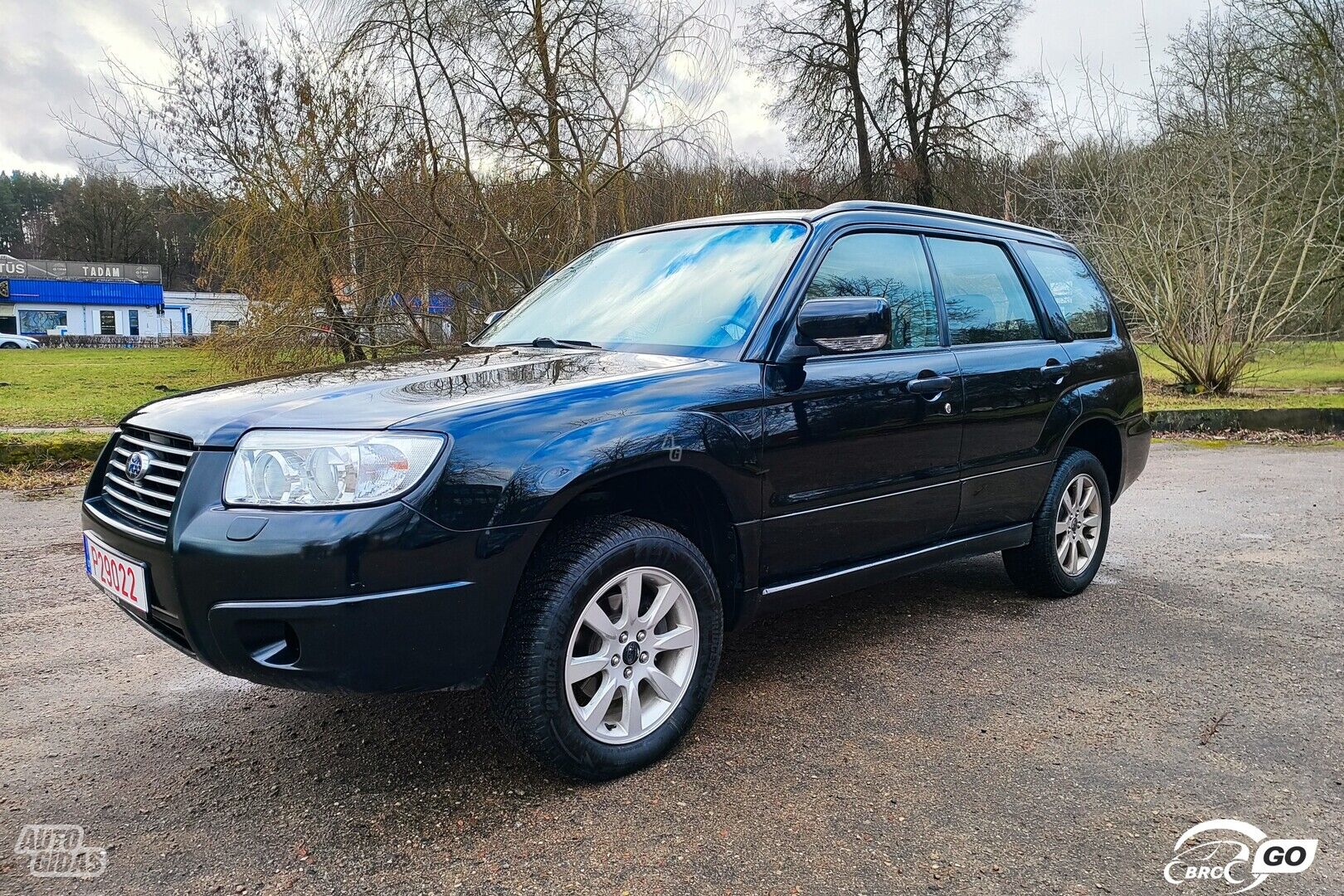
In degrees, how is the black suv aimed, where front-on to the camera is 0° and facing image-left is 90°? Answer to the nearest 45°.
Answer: approximately 45°

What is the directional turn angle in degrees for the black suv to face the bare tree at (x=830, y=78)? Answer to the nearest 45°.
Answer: approximately 135° to its right

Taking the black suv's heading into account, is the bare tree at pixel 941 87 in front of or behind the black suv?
behind
